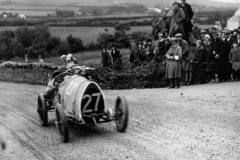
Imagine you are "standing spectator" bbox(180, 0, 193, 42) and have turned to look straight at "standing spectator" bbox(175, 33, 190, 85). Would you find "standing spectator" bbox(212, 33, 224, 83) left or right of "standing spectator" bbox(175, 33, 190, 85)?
left

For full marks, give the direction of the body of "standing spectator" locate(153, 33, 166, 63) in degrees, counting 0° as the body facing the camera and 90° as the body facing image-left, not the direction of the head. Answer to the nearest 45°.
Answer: approximately 45°

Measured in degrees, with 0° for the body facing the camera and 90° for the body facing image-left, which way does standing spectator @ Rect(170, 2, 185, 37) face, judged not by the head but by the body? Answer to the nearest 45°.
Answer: approximately 45°

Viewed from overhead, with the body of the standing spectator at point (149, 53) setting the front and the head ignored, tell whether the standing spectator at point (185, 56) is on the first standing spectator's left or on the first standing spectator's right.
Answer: on the first standing spectator's left

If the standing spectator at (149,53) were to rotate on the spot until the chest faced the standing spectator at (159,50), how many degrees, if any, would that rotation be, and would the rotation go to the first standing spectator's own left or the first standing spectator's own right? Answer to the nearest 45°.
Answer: approximately 90° to the first standing spectator's own left

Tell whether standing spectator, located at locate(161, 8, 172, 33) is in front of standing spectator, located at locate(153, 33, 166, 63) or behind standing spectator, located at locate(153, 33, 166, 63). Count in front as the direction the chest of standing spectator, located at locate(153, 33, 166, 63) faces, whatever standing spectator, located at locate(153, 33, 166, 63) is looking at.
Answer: behind

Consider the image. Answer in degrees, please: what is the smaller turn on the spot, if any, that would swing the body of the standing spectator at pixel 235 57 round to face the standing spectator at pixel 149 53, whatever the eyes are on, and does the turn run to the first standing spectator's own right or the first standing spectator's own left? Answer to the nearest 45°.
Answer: approximately 45° to the first standing spectator's own right

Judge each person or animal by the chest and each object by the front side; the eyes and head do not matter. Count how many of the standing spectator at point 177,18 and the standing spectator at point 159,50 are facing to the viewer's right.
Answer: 0

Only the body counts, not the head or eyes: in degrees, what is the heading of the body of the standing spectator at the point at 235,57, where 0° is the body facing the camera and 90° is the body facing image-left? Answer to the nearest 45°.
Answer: approximately 45°

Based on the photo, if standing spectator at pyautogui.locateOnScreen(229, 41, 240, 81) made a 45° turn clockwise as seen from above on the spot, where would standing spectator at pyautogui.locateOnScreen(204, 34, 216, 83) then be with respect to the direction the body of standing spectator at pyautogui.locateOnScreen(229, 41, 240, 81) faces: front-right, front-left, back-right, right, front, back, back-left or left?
front
